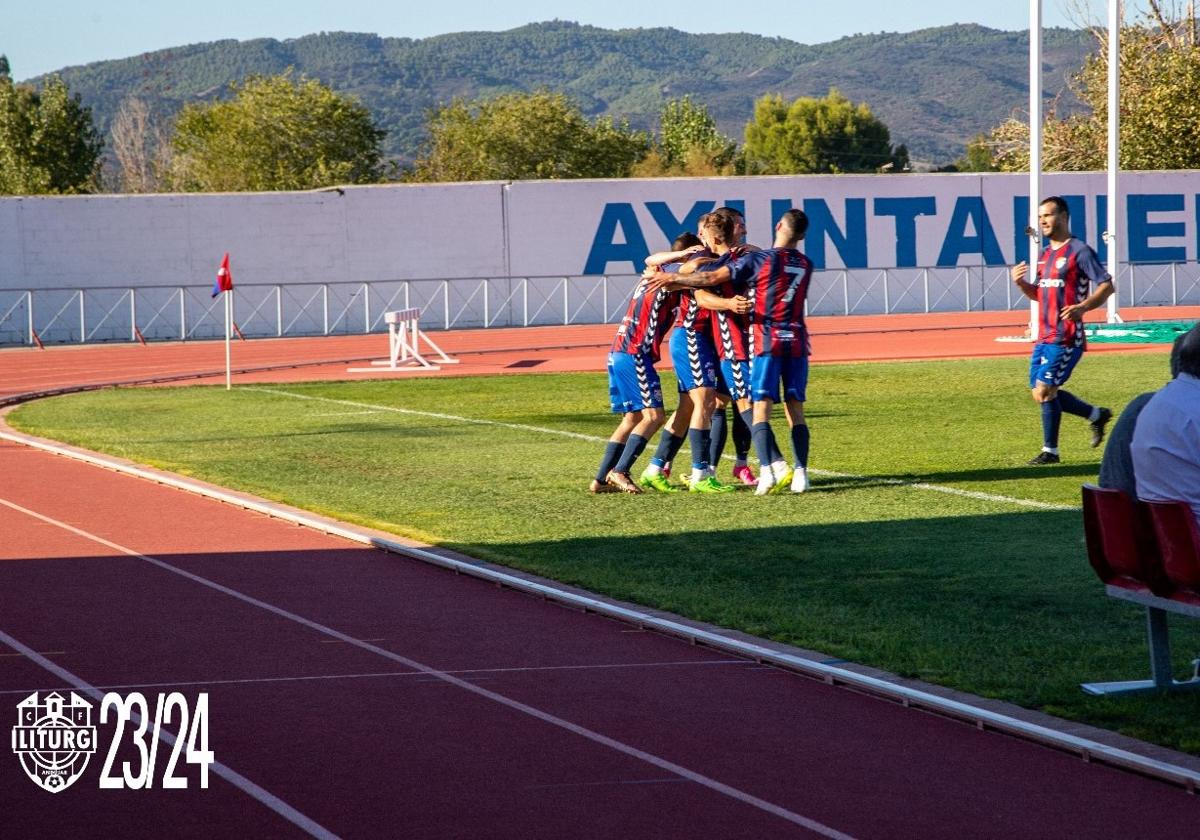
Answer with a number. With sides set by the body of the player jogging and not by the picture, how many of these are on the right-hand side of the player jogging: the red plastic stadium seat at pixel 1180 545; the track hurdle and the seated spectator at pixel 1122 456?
1

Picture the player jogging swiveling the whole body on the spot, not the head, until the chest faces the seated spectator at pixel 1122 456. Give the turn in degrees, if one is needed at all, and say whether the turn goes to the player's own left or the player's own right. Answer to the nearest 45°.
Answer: approximately 45° to the player's own left

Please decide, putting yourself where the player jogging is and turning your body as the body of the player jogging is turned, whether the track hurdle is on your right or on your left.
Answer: on your right

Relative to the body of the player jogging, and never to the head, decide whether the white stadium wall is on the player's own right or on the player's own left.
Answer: on the player's own right

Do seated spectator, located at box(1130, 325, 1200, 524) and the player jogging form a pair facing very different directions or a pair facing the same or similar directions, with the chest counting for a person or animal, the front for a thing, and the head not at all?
very different directions

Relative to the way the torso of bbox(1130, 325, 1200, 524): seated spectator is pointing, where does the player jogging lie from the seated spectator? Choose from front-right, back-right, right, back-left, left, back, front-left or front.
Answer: front-left

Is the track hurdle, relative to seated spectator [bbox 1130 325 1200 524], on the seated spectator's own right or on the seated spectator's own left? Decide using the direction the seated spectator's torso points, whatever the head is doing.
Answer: on the seated spectator's own left

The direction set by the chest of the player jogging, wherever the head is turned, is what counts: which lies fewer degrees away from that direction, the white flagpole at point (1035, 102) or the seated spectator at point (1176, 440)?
the seated spectator

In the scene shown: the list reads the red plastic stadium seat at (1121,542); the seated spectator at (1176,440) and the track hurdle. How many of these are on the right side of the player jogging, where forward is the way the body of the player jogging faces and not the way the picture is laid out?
1

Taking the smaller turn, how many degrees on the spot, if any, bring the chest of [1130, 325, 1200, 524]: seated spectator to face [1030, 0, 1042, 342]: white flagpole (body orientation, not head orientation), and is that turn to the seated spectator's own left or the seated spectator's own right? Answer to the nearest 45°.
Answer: approximately 45° to the seated spectator's own left

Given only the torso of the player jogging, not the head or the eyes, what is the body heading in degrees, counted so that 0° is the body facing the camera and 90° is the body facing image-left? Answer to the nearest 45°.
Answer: approximately 45°
